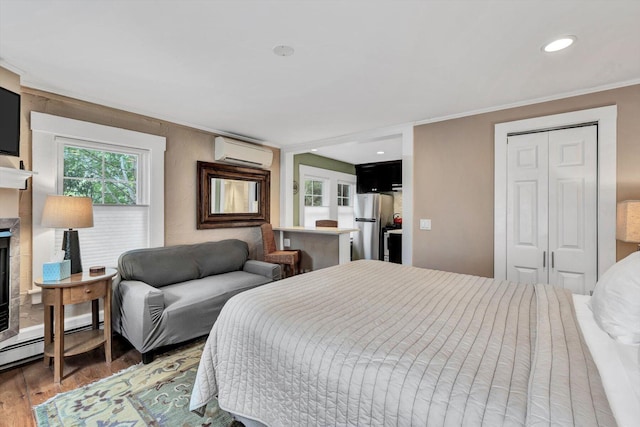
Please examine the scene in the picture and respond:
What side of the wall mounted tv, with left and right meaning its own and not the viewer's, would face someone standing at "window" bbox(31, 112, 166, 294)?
left

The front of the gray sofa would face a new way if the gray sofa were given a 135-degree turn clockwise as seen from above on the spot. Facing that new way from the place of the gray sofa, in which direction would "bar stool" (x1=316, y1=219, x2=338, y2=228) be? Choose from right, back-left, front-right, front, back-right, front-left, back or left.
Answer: back-right

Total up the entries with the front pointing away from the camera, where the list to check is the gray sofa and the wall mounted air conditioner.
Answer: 0

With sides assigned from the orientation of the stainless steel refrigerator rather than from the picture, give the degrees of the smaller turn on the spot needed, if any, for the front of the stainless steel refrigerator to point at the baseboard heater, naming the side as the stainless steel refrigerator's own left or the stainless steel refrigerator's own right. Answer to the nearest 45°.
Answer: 0° — it already faces it

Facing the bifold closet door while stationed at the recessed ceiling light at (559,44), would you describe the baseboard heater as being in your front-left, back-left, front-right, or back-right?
back-left

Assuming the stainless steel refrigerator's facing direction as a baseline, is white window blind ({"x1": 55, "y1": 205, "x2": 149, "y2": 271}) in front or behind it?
in front

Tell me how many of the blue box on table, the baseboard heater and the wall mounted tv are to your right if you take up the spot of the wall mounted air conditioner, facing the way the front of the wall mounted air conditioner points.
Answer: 3

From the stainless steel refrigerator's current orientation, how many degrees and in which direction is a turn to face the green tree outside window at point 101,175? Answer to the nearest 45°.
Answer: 0° — it already faces it

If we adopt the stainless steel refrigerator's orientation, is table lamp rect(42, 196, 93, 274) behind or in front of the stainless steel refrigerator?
in front

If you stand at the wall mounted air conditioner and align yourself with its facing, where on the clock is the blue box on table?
The blue box on table is roughly at 3 o'clock from the wall mounted air conditioner.

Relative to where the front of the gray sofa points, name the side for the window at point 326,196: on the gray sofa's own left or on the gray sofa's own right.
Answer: on the gray sofa's own left

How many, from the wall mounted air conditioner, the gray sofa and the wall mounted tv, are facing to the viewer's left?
0

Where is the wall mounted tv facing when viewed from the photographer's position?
facing the viewer and to the right of the viewer

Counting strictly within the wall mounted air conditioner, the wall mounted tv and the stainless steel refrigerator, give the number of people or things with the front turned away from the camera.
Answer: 0

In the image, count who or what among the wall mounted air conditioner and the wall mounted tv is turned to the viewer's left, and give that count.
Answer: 0

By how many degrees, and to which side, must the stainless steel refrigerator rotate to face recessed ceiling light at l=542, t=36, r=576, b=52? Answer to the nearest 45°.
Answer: approximately 45° to its left
